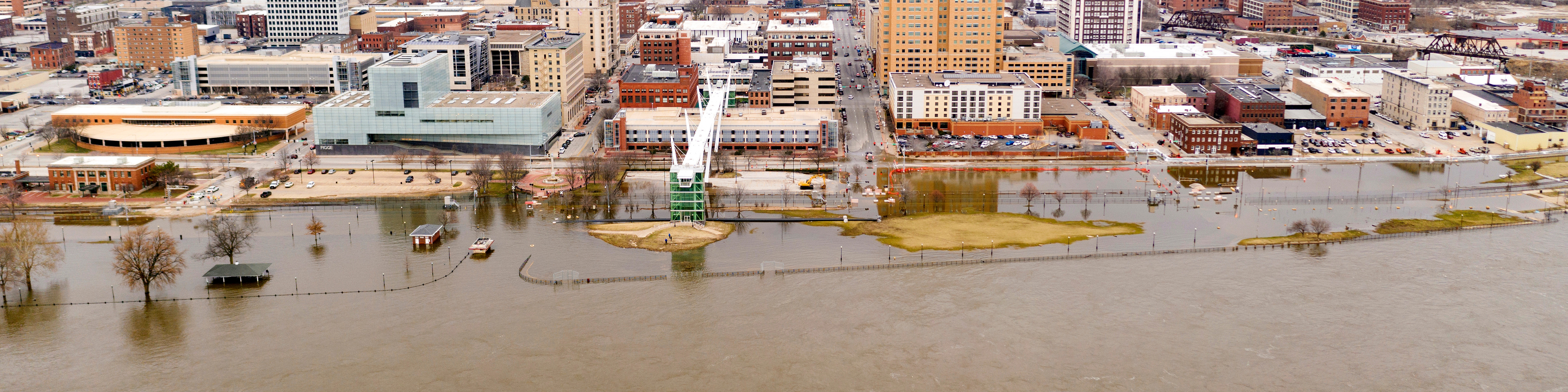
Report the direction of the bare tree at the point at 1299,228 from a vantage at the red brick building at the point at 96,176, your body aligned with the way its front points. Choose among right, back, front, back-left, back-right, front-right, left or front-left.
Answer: front-left

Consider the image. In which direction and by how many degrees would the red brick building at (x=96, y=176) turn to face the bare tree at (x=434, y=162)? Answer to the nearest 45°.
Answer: approximately 90° to its left

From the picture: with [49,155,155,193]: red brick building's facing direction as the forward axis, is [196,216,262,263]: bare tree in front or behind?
in front

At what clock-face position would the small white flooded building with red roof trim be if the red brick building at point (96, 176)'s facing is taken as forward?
The small white flooded building with red roof trim is roughly at 11 o'clock from the red brick building.

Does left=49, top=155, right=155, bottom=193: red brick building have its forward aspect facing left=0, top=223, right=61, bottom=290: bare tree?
yes

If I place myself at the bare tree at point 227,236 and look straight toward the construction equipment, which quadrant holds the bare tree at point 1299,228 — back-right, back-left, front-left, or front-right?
front-right

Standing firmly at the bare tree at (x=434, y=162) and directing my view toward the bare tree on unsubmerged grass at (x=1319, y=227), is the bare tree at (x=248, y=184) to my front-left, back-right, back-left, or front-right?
back-right

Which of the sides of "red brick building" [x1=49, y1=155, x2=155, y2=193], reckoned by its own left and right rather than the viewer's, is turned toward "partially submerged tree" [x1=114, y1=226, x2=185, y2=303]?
front

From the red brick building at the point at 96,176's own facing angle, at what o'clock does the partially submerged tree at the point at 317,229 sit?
The partially submerged tree is roughly at 11 o'clock from the red brick building.

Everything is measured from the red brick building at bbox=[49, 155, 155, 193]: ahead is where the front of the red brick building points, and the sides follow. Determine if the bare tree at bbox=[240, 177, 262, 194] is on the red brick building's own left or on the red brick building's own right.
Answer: on the red brick building's own left

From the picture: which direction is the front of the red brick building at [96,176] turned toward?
toward the camera

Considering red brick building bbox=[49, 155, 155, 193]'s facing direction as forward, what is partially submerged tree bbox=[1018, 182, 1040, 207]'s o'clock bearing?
The partially submerged tree is roughly at 10 o'clock from the red brick building.

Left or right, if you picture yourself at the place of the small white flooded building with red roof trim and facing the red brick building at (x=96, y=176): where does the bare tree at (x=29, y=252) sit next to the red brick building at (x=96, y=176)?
left
